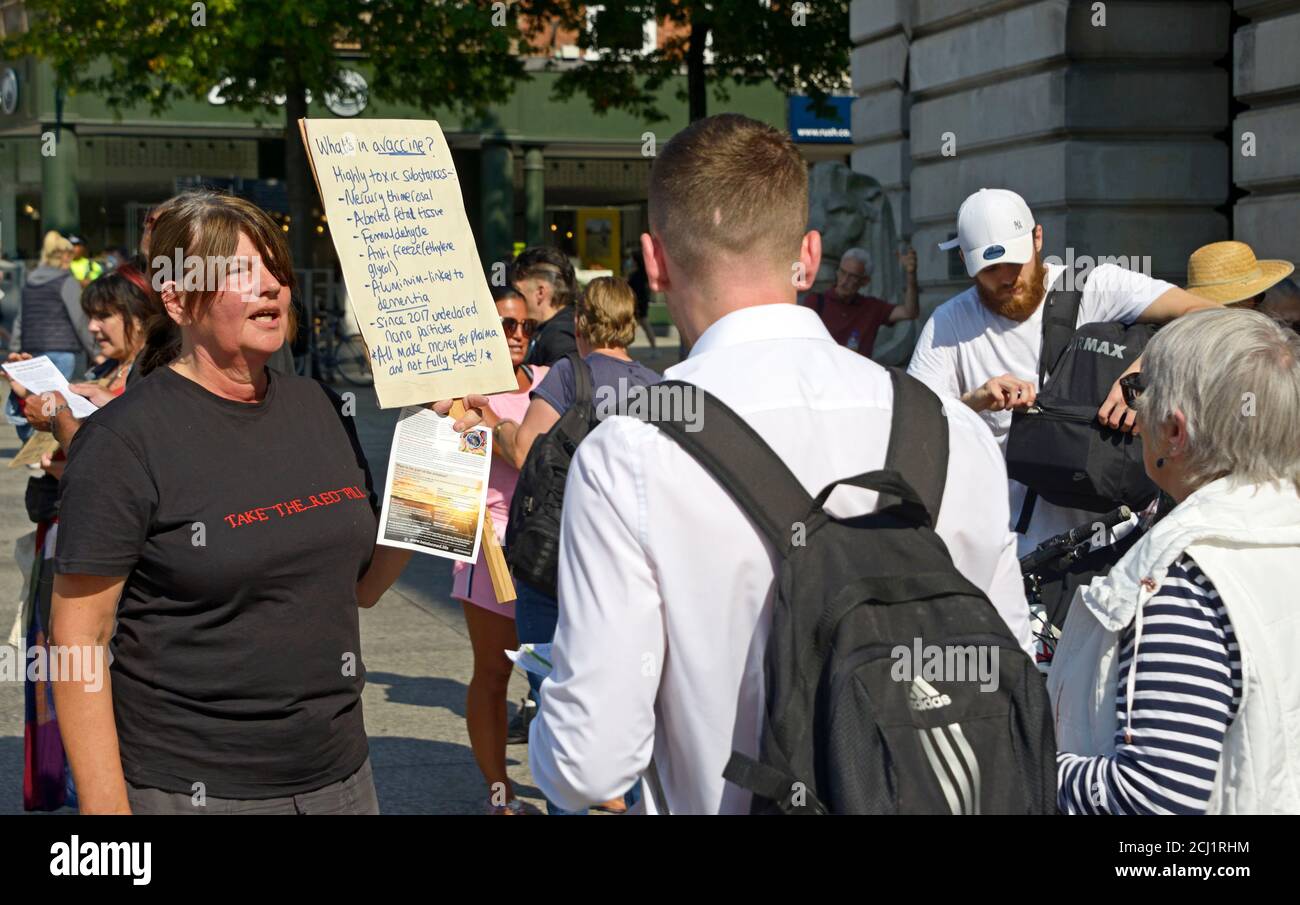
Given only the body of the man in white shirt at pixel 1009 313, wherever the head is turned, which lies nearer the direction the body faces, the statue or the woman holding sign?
the woman holding sign

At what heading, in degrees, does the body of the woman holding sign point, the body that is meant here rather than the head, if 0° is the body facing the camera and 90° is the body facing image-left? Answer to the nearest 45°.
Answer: approximately 315°

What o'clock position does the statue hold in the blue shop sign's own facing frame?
The statue is roughly at 12 o'clock from the blue shop sign.

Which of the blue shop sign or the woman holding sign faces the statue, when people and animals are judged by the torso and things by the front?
the blue shop sign

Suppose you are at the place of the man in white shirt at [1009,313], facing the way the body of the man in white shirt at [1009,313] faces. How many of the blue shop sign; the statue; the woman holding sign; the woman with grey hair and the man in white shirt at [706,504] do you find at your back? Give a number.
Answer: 2

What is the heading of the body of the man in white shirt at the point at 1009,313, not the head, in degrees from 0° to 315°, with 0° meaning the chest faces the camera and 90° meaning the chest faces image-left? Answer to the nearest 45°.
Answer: approximately 0°

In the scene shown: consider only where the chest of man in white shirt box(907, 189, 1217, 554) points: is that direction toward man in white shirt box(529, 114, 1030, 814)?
yes

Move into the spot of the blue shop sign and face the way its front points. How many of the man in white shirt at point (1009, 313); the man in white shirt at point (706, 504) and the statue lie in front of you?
3

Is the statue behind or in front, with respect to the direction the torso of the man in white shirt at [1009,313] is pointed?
behind

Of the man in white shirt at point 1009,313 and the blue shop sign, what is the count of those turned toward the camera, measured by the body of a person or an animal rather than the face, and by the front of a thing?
2

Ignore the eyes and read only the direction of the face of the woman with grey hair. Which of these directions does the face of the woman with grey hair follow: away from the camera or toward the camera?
away from the camera

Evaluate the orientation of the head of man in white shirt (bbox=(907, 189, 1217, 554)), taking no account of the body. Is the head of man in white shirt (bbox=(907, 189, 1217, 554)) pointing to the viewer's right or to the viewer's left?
to the viewer's left
